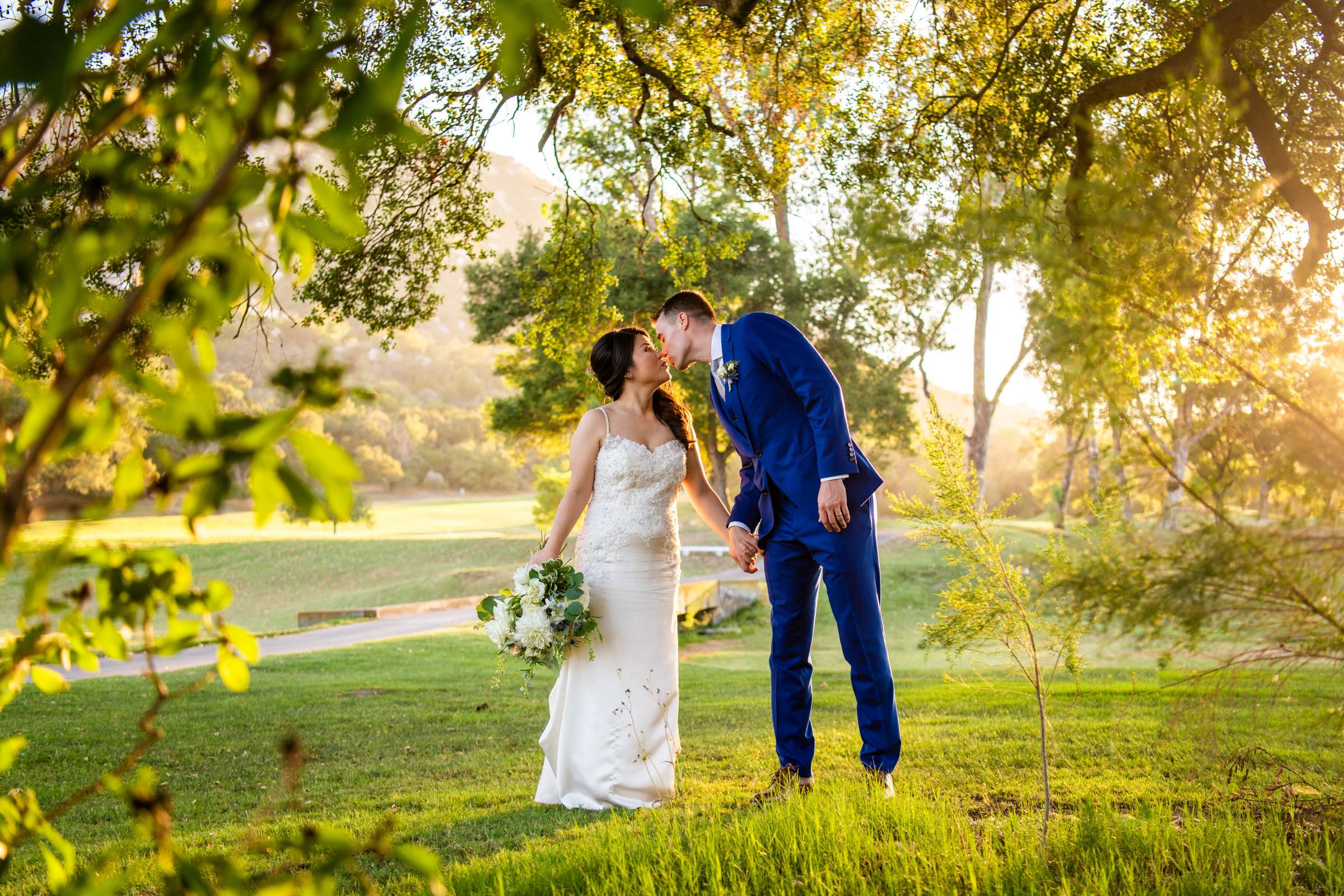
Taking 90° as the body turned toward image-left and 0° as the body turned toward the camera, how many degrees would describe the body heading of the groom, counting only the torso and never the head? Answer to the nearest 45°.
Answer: approximately 45°

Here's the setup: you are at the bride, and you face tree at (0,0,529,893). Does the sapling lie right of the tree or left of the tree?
left

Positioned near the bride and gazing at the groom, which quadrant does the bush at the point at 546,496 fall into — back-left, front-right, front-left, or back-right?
back-left

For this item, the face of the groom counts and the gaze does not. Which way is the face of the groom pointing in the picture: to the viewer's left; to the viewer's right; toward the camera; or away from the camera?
to the viewer's left

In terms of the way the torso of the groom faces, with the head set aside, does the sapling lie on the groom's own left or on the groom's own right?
on the groom's own left

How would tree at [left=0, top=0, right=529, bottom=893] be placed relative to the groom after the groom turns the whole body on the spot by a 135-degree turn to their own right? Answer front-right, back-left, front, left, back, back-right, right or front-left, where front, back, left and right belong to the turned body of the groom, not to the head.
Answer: back

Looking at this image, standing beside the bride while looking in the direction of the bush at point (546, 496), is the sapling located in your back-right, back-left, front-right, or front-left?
back-right

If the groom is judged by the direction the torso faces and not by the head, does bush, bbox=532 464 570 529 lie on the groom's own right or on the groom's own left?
on the groom's own right
